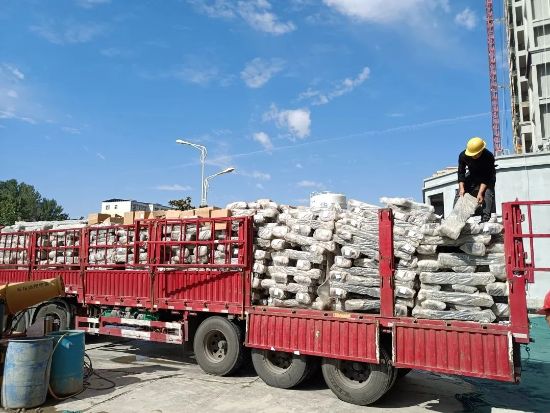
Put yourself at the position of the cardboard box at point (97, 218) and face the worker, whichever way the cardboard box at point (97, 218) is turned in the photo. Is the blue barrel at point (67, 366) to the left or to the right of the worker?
right

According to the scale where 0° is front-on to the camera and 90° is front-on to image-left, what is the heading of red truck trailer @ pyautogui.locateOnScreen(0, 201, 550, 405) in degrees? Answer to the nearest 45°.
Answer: approximately 135°
